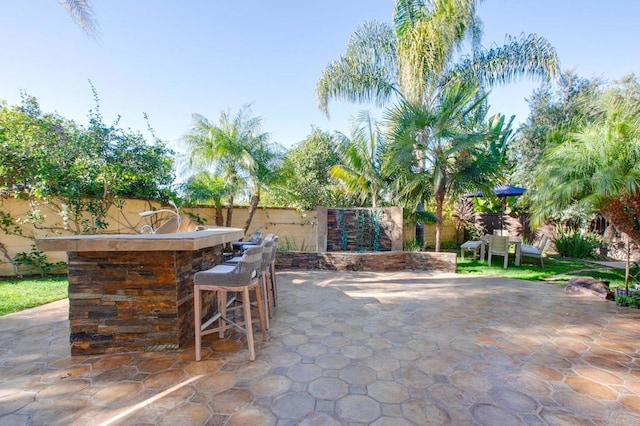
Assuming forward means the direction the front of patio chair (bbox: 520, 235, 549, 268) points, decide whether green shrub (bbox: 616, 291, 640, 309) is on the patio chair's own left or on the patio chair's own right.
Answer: on the patio chair's own left

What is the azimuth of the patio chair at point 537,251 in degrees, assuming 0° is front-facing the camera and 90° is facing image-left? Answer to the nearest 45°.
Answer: approximately 90°
